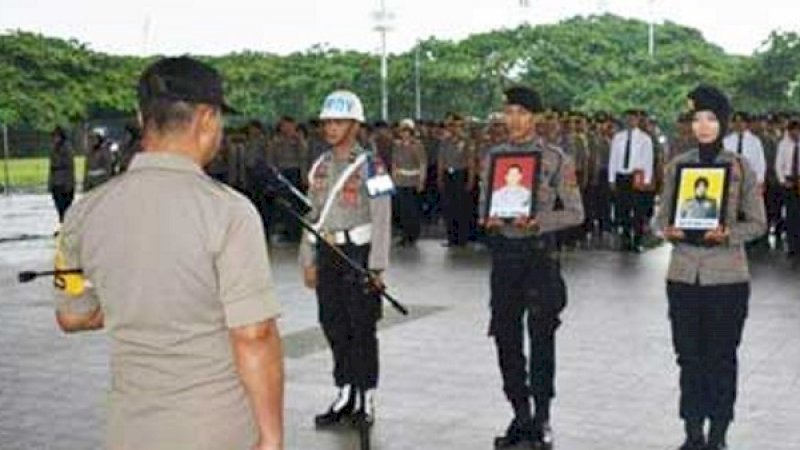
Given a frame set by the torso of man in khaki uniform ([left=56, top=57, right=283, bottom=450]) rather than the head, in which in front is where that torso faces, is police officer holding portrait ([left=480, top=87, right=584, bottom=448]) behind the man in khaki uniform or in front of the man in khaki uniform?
in front

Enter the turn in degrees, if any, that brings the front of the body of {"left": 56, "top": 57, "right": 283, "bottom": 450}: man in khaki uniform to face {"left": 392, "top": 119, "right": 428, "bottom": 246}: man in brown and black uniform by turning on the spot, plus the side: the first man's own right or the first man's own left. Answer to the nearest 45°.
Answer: approximately 45° to the first man's own left

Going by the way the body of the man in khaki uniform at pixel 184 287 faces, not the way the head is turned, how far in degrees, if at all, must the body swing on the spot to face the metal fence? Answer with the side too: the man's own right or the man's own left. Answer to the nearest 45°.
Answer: approximately 45° to the man's own left

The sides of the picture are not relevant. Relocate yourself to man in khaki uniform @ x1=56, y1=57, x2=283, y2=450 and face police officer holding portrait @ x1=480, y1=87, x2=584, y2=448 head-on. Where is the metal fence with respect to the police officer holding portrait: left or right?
left

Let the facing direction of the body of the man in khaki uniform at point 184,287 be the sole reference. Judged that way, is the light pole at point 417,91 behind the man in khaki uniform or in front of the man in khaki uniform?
in front

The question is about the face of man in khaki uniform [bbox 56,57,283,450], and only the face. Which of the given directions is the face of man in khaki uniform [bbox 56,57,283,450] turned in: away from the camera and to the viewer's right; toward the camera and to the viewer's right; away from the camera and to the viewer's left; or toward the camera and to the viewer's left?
away from the camera and to the viewer's right

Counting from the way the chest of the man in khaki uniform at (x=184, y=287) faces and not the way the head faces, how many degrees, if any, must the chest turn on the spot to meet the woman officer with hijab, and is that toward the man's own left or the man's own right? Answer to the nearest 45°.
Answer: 0° — they already face them

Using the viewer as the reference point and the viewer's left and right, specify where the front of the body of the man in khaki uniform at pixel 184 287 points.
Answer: facing away from the viewer and to the right of the viewer
